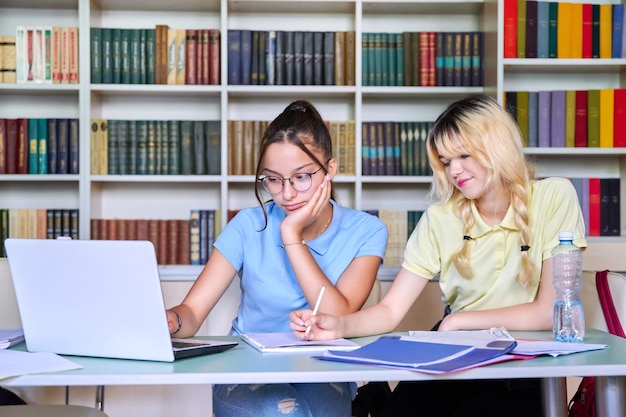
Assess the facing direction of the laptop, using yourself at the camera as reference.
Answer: facing away from the viewer and to the right of the viewer

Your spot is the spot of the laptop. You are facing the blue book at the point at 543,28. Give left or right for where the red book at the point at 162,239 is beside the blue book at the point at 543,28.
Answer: left

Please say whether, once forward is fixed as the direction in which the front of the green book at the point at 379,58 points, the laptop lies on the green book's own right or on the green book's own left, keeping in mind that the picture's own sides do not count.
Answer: on the green book's own right
